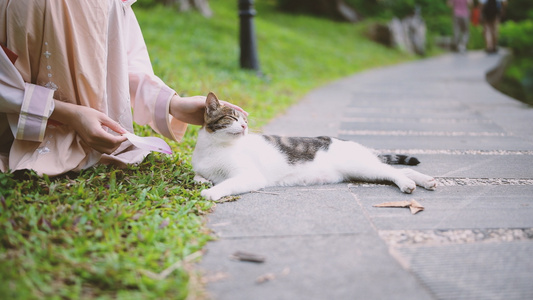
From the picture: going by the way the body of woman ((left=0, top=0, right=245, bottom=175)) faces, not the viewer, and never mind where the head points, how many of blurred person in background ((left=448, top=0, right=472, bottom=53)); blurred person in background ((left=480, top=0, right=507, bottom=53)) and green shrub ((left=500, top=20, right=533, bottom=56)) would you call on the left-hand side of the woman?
3

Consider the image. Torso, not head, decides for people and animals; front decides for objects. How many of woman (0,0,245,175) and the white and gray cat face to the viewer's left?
1

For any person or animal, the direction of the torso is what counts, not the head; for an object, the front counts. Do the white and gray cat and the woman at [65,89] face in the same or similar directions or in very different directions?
very different directions

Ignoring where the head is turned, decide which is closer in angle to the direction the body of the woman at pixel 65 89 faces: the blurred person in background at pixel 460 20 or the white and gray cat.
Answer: the white and gray cat

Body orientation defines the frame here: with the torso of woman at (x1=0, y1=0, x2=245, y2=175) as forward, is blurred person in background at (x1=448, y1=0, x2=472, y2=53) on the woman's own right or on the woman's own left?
on the woman's own left

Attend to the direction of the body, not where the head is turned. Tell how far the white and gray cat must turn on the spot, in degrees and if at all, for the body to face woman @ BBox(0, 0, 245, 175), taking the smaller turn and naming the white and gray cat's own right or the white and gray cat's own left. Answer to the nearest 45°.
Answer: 0° — it already faces them

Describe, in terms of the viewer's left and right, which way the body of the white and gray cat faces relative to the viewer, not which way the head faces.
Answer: facing to the left of the viewer

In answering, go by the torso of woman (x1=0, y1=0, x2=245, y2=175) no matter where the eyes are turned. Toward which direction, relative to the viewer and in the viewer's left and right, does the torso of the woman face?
facing the viewer and to the right of the viewer

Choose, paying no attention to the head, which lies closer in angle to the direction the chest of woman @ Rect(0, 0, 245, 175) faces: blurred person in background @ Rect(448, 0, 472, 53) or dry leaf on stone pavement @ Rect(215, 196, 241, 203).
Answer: the dry leaf on stone pavement

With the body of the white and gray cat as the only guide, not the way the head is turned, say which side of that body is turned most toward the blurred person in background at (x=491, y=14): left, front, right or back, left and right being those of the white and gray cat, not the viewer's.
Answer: right
